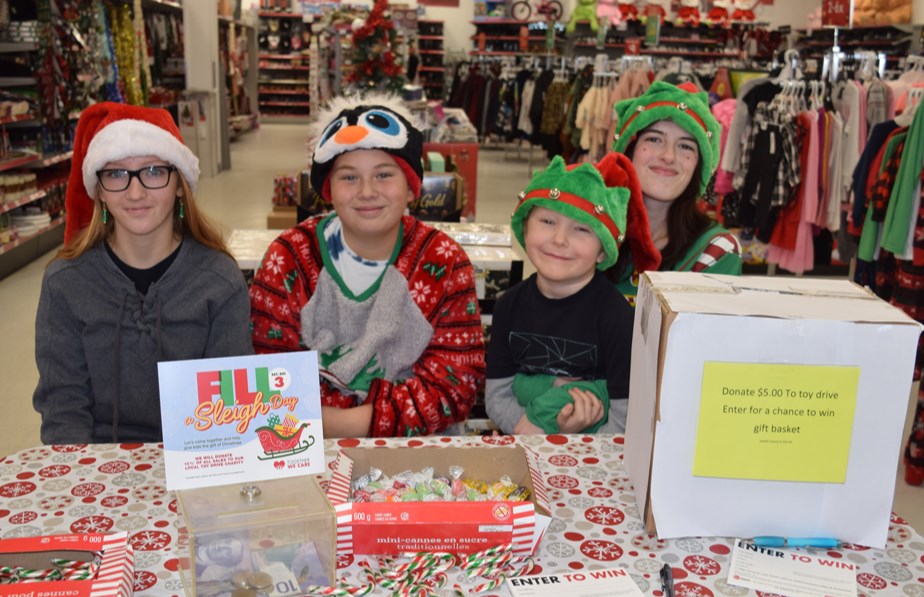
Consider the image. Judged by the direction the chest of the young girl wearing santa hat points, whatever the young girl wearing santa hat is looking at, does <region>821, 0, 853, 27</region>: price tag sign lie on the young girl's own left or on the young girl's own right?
on the young girl's own left

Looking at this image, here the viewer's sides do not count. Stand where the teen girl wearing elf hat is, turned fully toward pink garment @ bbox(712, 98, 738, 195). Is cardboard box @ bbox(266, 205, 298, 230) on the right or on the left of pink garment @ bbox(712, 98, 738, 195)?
left

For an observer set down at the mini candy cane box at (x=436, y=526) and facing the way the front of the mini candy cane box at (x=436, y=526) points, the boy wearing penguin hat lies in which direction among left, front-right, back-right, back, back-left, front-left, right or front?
back

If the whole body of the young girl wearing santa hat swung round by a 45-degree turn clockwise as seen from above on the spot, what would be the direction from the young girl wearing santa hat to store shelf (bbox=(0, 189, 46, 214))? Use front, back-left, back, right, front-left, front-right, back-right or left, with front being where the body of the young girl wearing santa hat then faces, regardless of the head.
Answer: back-right

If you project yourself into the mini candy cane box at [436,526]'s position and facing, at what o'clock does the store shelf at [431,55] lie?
The store shelf is roughly at 6 o'clock from the mini candy cane box.

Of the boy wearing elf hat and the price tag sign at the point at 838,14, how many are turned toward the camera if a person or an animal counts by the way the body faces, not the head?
2

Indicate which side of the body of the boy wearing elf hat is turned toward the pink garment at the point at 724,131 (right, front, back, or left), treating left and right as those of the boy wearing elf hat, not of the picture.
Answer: back
